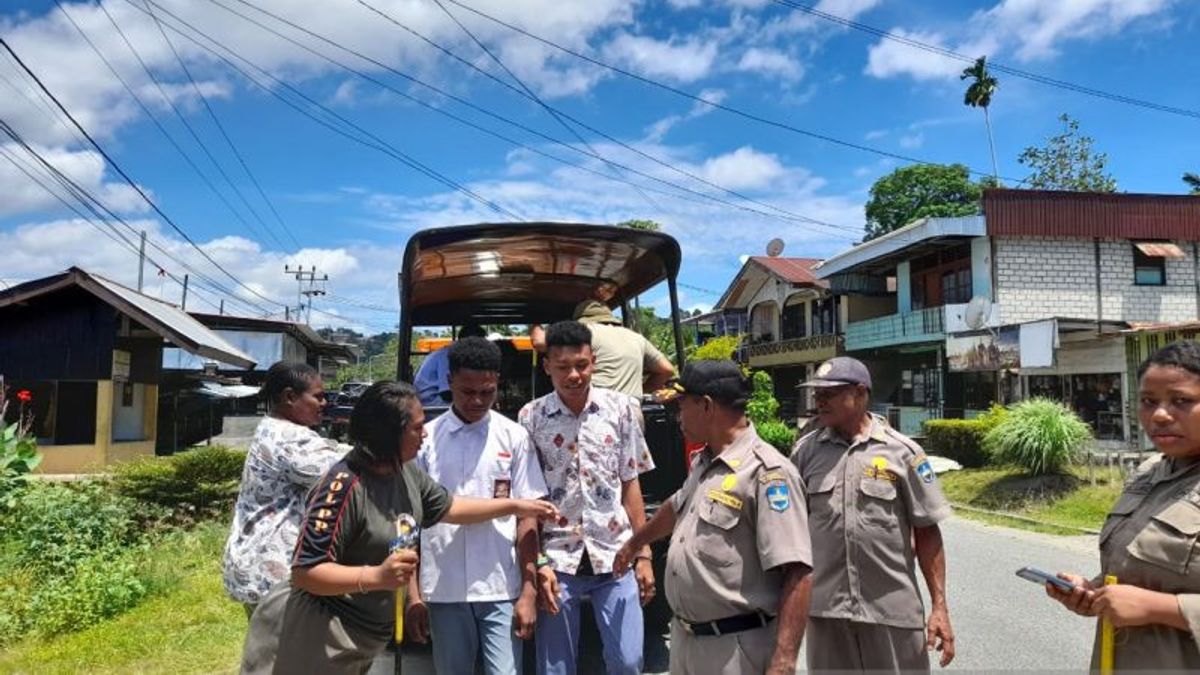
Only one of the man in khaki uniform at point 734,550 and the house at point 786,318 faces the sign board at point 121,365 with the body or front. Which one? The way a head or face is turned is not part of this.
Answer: the house

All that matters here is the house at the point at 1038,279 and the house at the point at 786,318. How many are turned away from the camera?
0

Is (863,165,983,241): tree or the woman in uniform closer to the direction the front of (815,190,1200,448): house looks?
the woman in uniform

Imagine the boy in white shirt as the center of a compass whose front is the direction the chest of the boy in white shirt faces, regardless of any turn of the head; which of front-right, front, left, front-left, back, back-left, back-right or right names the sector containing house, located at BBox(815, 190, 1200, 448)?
back-left

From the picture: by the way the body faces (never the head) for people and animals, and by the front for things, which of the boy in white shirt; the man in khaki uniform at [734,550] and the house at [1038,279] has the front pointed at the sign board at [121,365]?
the house

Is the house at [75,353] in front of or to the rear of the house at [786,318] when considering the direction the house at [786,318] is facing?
in front

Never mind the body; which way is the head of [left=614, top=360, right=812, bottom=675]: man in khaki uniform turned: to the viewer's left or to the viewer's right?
to the viewer's left
